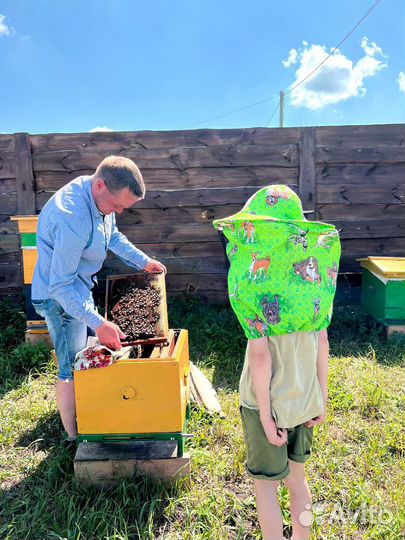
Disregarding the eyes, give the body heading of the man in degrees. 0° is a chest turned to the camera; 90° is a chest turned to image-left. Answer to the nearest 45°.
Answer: approximately 315°

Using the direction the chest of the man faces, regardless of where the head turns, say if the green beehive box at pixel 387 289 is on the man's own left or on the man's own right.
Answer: on the man's own left

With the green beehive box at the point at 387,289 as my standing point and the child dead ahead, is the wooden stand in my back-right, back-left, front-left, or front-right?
front-right

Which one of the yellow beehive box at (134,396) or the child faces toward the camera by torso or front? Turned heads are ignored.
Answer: the yellow beehive box

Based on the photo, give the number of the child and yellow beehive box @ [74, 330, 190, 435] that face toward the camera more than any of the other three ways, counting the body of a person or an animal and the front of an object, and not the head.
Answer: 1

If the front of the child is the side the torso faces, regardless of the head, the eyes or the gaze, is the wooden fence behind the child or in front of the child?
in front

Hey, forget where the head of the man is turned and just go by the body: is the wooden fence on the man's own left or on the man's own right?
on the man's own left

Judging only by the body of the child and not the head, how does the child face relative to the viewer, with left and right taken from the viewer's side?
facing away from the viewer and to the left of the viewer

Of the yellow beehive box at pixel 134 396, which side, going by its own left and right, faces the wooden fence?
back

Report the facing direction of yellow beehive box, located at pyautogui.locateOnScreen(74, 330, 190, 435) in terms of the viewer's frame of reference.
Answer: facing the viewer

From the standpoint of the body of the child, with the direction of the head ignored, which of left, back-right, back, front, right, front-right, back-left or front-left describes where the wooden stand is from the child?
front
